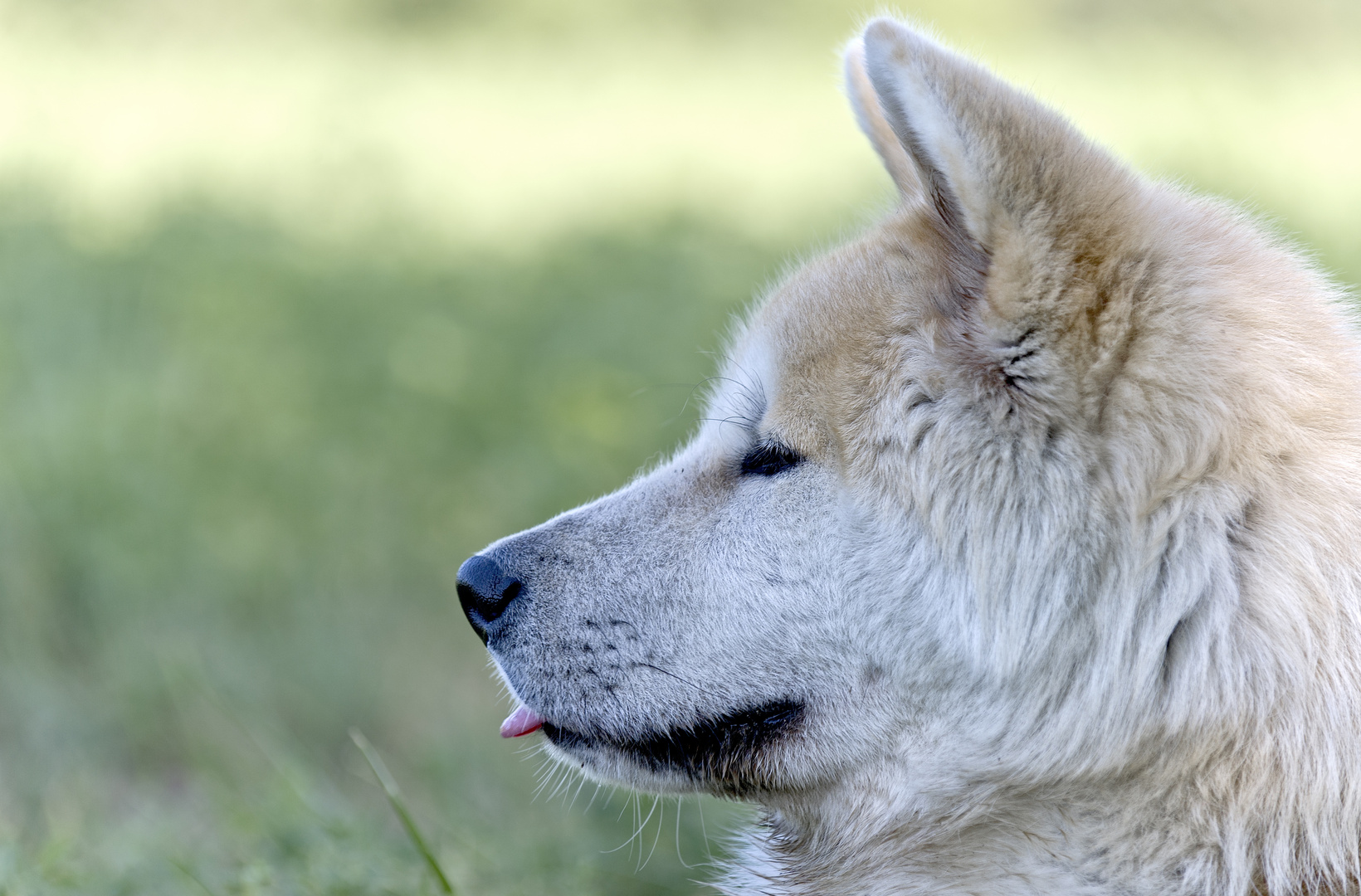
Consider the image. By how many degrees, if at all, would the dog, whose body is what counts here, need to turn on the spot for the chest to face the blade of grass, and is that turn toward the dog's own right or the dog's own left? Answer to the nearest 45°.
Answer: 0° — it already faces it

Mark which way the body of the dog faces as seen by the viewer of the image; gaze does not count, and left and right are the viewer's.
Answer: facing to the left of the viewer
